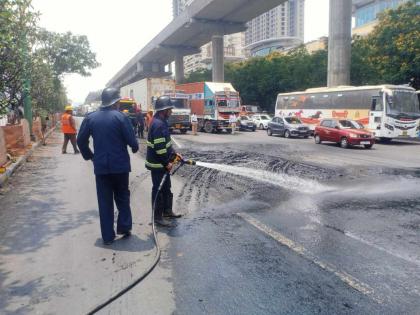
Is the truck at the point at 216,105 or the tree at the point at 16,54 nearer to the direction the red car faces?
the tree

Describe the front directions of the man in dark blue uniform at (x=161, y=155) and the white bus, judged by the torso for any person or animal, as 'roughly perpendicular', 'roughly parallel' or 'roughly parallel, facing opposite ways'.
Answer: roughly perpendicular

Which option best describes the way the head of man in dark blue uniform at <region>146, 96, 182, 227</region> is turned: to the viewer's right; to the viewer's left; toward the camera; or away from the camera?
to the viewer's right

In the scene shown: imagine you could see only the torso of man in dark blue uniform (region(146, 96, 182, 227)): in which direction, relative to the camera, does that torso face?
to the viewer's right

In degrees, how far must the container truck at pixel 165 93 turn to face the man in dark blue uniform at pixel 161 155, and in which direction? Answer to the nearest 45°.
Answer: approximately 45° to its right

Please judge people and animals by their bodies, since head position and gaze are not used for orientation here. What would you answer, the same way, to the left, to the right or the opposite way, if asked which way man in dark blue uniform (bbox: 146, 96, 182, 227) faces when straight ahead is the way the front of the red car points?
to the left

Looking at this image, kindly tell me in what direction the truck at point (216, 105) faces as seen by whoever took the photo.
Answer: facing the viewer and to the right of the viewer
